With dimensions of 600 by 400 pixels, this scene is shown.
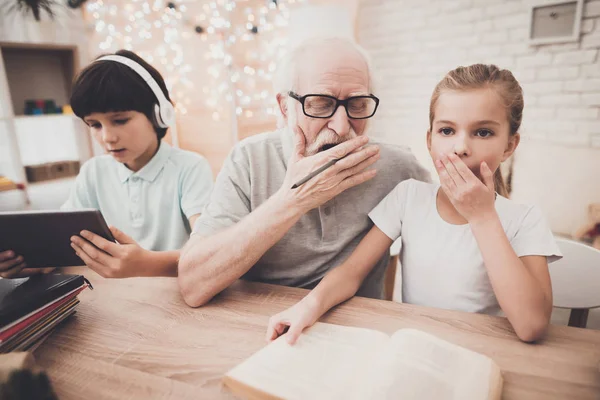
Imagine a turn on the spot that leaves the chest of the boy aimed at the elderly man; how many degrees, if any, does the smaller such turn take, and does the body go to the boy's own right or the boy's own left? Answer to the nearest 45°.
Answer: approximately 90° to the boy's own left

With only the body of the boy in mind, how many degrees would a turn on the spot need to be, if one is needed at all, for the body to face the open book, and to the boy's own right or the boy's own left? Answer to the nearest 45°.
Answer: approximately 45° to the boy's own left

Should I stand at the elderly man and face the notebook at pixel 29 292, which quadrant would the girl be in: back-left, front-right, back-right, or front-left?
back-left

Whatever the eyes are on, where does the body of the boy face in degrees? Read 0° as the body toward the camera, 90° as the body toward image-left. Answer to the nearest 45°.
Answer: approximately 45°

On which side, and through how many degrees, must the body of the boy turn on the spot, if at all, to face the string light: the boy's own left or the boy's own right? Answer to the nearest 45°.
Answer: approximately 180°

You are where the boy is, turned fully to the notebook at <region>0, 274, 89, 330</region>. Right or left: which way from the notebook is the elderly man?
left

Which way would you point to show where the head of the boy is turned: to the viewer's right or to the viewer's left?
to the viewer's left

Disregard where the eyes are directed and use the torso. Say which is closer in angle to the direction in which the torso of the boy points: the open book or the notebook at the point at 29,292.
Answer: the notebook
